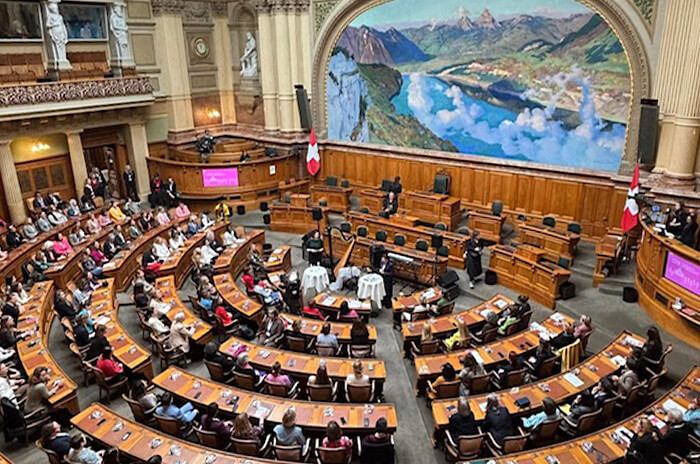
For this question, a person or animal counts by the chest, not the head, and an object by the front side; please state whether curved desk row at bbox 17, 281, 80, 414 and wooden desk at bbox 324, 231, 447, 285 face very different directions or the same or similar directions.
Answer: very different directions

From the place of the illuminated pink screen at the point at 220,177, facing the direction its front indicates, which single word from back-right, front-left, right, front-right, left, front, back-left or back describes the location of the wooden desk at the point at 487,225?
front-left

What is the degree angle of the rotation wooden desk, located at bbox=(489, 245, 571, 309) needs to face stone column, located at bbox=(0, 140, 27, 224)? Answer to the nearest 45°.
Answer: approximately 45° to its right

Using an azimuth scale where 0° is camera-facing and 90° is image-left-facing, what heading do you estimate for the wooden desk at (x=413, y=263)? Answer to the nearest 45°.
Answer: approximately 45°

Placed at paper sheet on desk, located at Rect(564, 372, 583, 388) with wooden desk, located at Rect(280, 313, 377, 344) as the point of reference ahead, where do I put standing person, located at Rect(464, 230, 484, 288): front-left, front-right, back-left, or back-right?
front-right

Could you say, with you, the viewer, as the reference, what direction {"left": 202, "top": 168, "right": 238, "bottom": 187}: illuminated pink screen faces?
facing the viewer

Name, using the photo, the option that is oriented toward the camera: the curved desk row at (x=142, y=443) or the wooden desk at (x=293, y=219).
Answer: the wooden desk

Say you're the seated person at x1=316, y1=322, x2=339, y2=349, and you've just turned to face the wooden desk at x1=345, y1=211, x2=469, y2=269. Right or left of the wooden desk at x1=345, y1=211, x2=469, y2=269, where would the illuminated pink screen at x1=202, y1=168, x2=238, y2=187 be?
left

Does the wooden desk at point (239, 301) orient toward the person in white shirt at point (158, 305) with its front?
no

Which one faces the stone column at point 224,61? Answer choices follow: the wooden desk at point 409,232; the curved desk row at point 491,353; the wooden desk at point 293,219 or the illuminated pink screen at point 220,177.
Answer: the curved desk row

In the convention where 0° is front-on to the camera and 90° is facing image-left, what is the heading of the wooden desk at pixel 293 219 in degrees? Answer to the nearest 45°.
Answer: approximately 0°

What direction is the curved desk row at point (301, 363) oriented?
away from the camera

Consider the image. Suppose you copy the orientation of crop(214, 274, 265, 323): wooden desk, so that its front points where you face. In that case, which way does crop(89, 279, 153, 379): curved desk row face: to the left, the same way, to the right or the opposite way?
the same way

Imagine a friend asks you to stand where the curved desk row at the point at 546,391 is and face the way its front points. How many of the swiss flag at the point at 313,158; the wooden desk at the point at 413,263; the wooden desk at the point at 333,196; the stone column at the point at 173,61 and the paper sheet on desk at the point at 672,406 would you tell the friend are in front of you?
4
